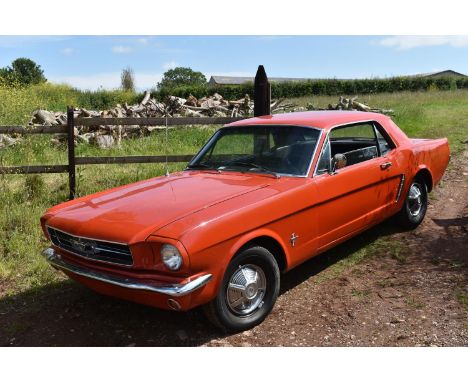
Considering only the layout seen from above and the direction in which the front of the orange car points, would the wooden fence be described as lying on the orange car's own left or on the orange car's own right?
on the orange car's own right

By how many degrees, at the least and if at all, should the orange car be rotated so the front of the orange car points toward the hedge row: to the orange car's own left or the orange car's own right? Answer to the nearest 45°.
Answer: approximately 135° to the orange car's own right

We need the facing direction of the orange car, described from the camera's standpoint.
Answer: facing the viewer and to the left of the viewer

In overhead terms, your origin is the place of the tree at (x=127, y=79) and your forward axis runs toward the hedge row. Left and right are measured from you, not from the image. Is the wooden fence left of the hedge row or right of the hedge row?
right
